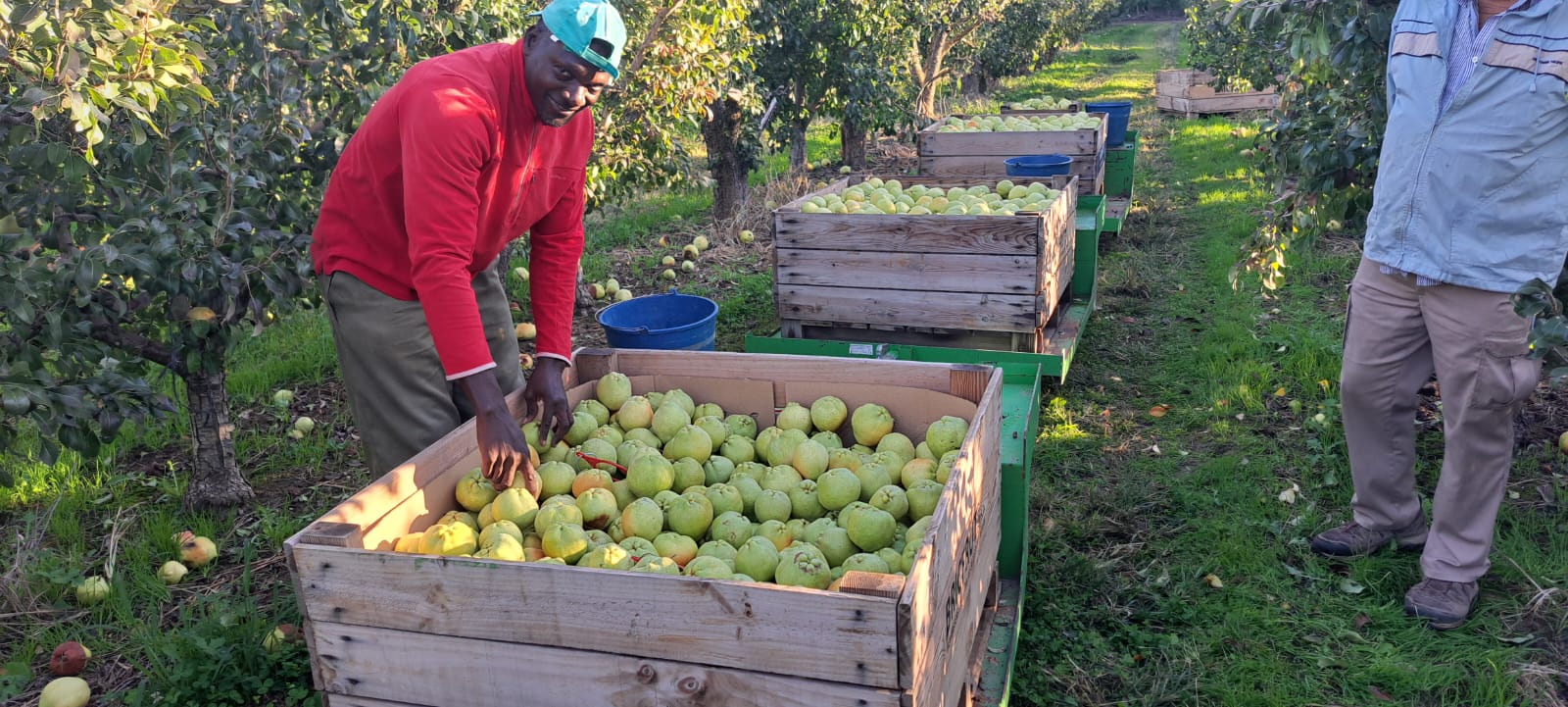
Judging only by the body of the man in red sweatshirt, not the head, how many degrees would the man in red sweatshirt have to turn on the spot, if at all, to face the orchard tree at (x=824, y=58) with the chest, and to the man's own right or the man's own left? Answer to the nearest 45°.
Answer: approximately 90° to the man's own left

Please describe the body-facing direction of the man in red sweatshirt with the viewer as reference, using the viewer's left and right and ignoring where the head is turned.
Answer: facing the viewer and to the right of the viewer

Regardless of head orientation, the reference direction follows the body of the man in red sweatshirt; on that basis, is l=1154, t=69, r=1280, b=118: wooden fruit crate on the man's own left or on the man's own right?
on the man's own left

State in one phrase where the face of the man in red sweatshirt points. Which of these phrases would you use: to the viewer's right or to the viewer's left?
to the viewer's right

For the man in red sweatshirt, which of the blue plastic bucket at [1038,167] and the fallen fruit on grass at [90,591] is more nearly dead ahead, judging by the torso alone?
the blue plastic bucket

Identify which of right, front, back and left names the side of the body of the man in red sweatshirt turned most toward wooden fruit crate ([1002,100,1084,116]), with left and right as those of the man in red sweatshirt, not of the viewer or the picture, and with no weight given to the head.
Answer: left

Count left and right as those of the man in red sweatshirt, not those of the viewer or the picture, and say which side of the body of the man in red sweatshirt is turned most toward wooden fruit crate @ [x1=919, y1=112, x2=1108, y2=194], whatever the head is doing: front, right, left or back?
left

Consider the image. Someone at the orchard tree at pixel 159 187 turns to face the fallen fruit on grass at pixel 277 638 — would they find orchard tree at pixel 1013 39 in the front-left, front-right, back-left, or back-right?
back-left

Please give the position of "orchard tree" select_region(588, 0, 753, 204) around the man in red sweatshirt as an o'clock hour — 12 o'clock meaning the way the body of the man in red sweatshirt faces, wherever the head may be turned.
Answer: The orchard tree is roughly at 8 o'clock from the man in red sweatshirt.

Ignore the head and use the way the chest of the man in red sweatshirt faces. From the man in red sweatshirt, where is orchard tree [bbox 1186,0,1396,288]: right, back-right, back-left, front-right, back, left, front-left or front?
front-left
